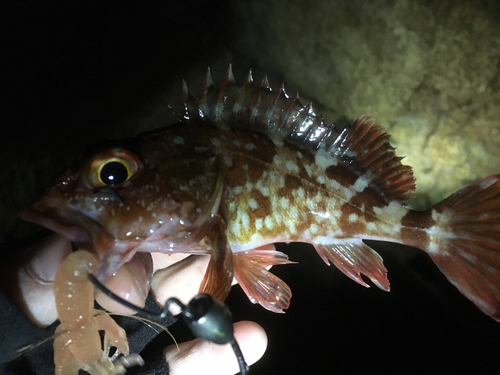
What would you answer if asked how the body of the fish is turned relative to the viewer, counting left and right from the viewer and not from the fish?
facing to the left of the viewer
